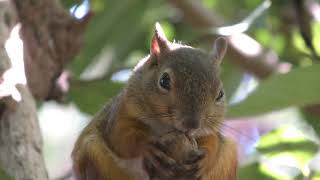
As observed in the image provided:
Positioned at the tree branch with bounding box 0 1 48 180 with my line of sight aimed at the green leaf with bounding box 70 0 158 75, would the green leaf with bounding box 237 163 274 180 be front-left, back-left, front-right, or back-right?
front-right

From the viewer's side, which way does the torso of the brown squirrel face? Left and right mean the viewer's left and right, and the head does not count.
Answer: facing the viewer and to the right of the viewer

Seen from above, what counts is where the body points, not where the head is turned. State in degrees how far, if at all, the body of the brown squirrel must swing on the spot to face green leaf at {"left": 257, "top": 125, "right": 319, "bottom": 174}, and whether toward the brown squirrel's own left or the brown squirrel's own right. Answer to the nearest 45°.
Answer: approximately 135° to the brown squirrel's own left

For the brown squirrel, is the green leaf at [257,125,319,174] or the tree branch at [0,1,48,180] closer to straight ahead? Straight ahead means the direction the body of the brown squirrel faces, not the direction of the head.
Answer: the green leaf

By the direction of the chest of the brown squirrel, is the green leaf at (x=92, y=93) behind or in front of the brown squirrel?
behind

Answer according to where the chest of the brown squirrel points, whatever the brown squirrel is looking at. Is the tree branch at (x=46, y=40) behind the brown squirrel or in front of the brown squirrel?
behind
